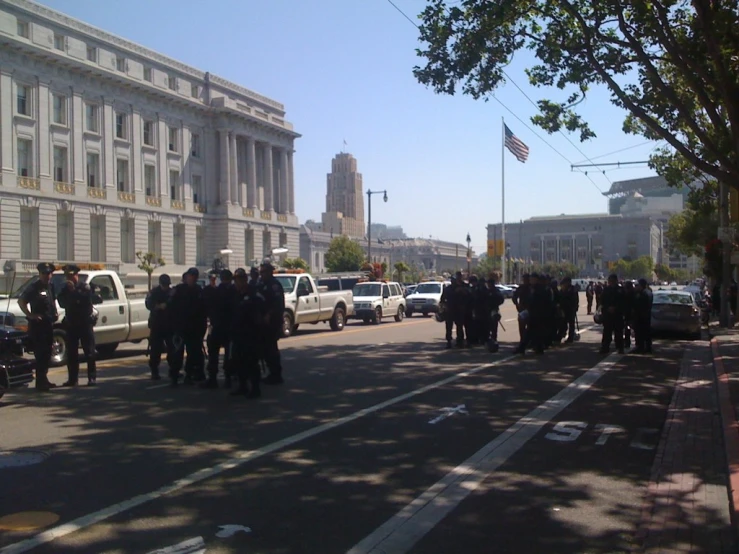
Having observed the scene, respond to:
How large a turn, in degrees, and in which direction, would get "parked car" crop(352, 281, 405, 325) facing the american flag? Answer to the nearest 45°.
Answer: approximately 180°

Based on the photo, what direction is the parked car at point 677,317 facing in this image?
away from the camera

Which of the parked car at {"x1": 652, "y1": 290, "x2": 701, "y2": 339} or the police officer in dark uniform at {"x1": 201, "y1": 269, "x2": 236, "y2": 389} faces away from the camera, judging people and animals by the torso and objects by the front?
the parked car

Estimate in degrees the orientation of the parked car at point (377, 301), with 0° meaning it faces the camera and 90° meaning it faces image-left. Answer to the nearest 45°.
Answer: approximately 45°

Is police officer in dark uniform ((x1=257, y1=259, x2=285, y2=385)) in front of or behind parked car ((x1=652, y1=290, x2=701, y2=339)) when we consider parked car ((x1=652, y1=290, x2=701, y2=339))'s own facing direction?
behind

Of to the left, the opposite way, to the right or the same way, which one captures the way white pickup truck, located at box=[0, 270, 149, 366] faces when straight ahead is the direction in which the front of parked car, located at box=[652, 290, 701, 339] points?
the opposite way

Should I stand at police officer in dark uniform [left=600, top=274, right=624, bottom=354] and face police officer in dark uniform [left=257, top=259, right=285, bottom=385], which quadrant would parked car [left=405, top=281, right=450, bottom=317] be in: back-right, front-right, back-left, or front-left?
back-right

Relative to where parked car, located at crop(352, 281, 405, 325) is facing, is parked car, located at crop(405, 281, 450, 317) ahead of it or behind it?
behind

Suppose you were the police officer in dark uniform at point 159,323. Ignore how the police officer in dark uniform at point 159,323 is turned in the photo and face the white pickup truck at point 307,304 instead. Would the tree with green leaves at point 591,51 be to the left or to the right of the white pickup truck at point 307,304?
right
